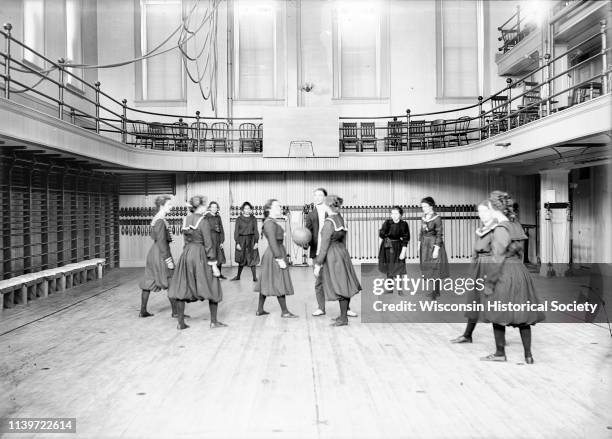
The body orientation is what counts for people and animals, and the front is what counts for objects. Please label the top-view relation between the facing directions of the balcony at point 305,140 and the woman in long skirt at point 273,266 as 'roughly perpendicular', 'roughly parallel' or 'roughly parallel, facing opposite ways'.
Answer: roughly perpendicular

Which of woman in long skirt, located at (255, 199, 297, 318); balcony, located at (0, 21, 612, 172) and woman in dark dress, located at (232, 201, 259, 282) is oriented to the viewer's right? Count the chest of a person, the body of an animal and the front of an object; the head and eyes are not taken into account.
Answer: the woman in long skirt

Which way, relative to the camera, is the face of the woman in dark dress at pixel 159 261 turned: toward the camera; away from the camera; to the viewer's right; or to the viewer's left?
to the viewer's right

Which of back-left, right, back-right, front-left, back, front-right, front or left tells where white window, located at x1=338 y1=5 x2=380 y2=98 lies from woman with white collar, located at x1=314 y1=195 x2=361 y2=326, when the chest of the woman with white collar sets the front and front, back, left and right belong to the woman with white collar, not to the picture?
front-right

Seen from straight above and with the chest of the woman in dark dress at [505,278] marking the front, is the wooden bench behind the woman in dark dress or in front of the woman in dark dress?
in front

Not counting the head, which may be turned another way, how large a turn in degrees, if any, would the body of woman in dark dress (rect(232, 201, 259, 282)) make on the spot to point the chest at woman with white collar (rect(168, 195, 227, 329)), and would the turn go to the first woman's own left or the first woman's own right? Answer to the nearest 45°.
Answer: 0° — they already face them

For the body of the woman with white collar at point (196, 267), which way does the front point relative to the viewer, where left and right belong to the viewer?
facing away from the viewer and to the right of the viewer

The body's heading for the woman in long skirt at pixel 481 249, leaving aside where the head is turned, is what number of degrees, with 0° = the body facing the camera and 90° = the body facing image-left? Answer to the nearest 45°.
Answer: approximately 90°

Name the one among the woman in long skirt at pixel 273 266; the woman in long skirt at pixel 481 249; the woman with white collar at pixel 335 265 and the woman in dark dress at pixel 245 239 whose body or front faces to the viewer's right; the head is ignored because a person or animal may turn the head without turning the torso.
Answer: the woman in long skirt at pixel 273 266

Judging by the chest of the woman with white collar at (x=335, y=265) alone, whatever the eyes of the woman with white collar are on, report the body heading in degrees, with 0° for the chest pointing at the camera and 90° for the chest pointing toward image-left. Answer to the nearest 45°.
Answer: approximately 135°

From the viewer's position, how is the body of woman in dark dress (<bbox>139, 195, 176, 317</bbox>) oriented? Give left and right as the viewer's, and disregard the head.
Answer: facing to the right of the viewer
